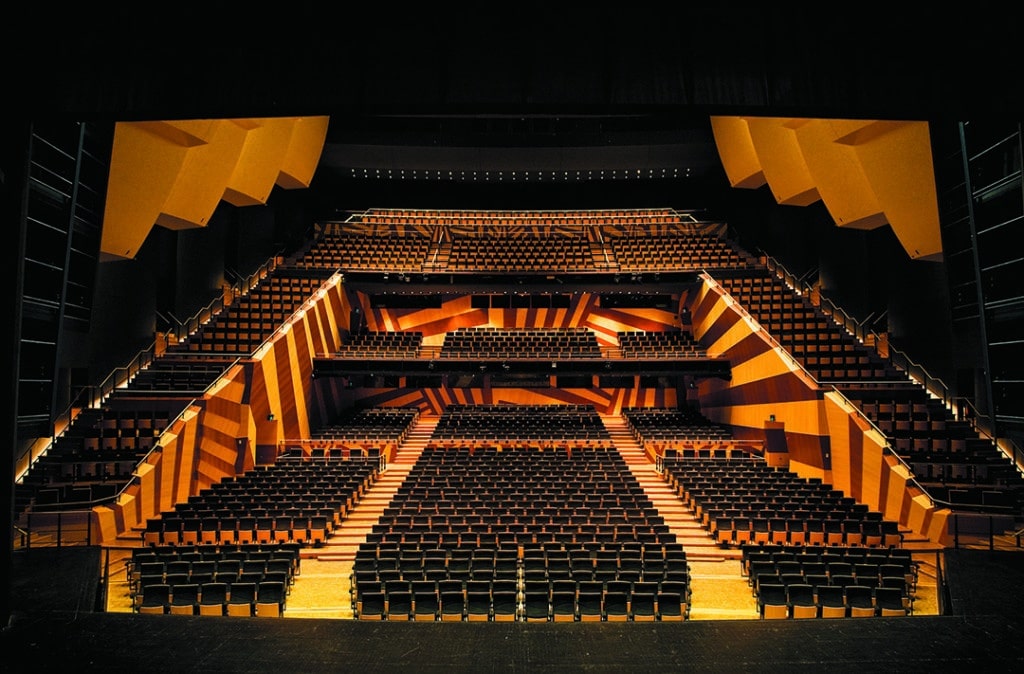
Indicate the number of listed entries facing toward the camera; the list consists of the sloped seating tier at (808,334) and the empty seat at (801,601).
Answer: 2

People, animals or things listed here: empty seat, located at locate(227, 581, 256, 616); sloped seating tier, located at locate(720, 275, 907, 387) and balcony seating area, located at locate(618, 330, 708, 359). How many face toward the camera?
3

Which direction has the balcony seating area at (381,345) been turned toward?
toward the camera

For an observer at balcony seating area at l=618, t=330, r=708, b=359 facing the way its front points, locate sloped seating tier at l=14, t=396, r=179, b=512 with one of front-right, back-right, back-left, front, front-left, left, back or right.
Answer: front-right

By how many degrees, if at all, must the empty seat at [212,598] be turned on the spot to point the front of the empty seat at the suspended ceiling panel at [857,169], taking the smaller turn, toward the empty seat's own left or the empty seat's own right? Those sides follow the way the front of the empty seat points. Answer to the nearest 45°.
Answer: approximately 90° to the empty seat's own left

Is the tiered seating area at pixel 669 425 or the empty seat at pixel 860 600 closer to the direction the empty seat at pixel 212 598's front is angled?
the empty seat

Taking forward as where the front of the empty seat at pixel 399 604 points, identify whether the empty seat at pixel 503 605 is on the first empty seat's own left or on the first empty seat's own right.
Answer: on the first empty seat's own left

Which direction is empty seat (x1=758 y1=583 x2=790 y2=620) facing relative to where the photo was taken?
toward the camera

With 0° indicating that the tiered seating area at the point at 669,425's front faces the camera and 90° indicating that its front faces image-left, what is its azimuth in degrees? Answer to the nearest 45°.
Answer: approximately 0°

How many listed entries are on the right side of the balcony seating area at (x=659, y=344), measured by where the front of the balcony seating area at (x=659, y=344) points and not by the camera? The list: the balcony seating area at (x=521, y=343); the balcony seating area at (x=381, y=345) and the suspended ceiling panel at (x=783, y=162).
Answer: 2

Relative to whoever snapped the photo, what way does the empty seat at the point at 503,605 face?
facing the viewer

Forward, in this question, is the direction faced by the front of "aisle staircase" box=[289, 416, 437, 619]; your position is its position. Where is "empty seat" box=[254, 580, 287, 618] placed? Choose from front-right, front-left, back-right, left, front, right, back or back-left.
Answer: front
